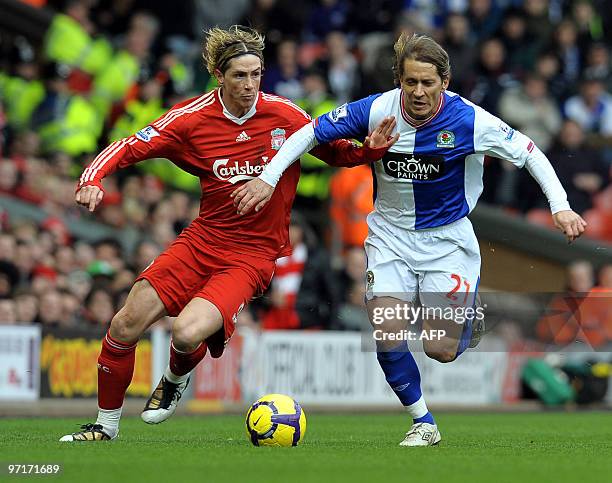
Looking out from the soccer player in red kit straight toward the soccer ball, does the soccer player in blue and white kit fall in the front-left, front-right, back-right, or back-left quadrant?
front-left

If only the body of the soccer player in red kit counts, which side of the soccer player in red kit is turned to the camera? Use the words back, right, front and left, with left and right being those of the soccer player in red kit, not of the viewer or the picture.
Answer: front

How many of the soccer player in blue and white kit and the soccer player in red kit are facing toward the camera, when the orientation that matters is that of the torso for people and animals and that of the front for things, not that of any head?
2

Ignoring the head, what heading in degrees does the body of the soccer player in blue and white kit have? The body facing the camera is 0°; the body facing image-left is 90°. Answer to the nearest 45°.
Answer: approximately 0°

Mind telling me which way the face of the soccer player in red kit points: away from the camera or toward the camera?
toward the camera

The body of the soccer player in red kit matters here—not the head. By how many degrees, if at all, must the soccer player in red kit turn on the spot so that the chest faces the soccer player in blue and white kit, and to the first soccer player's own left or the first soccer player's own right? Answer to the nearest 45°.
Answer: approximately 90° to the first soccer player's own left

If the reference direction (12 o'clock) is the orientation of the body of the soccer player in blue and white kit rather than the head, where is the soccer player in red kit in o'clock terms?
The soccer player in red kit is roughly at 3 o'clock from the soccer player in blue and white kit.
